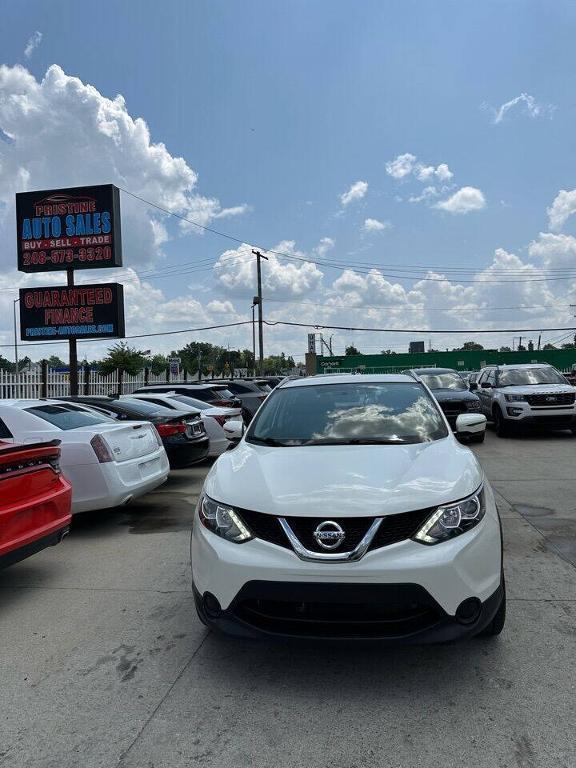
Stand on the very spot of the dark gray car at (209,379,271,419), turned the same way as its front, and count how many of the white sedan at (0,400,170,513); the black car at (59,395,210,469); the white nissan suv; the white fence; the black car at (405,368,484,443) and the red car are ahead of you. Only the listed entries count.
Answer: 1

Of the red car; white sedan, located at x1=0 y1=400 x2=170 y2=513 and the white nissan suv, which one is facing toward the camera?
the white nissan suv

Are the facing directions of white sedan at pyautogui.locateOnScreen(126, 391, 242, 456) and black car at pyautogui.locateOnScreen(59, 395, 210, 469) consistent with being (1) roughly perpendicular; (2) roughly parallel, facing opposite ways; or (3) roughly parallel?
roughly parallel

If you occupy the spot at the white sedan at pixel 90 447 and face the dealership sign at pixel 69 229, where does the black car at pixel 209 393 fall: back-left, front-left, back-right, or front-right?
front-right

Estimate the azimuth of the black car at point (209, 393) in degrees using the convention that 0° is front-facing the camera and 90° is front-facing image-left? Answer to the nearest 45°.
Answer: approximately 135°

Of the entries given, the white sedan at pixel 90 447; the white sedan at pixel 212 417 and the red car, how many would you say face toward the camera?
0

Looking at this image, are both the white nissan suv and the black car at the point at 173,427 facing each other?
no

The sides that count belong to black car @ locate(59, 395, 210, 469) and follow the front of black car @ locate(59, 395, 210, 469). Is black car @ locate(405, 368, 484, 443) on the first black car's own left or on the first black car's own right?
on the first black car's own right

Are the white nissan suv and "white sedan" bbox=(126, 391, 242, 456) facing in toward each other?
no

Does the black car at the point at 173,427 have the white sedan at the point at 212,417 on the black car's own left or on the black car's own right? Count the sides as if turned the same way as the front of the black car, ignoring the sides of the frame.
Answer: on the black car's own right

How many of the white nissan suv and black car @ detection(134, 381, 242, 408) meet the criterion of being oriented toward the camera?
1

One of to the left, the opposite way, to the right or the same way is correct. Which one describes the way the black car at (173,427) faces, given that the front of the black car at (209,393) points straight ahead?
the same way

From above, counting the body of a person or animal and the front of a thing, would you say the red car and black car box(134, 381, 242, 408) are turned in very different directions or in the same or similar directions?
same or similar directions

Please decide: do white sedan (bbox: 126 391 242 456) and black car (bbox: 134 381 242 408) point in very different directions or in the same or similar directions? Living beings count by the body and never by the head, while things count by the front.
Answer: same or similar directions

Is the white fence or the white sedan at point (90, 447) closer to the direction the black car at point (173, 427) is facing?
the white fence

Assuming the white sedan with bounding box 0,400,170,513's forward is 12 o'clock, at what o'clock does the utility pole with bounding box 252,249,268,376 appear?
The utility pole is roughly at 2 o'clock from the white sedan.

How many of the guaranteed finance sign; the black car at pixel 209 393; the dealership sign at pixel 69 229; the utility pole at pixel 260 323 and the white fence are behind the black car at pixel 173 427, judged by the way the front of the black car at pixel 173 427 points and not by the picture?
0

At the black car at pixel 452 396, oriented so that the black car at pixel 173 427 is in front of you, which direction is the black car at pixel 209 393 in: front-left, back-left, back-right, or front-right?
front-right

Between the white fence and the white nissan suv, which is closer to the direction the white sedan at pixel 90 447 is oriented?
the white fence

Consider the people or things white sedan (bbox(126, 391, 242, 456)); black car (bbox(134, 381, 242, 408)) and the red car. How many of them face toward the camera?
0

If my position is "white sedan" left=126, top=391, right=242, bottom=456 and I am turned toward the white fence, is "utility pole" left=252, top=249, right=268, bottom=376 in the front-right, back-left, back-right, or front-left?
front-right

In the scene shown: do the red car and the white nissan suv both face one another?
no

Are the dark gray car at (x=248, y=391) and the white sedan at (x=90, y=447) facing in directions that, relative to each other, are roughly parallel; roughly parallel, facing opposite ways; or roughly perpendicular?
roughly parallel
